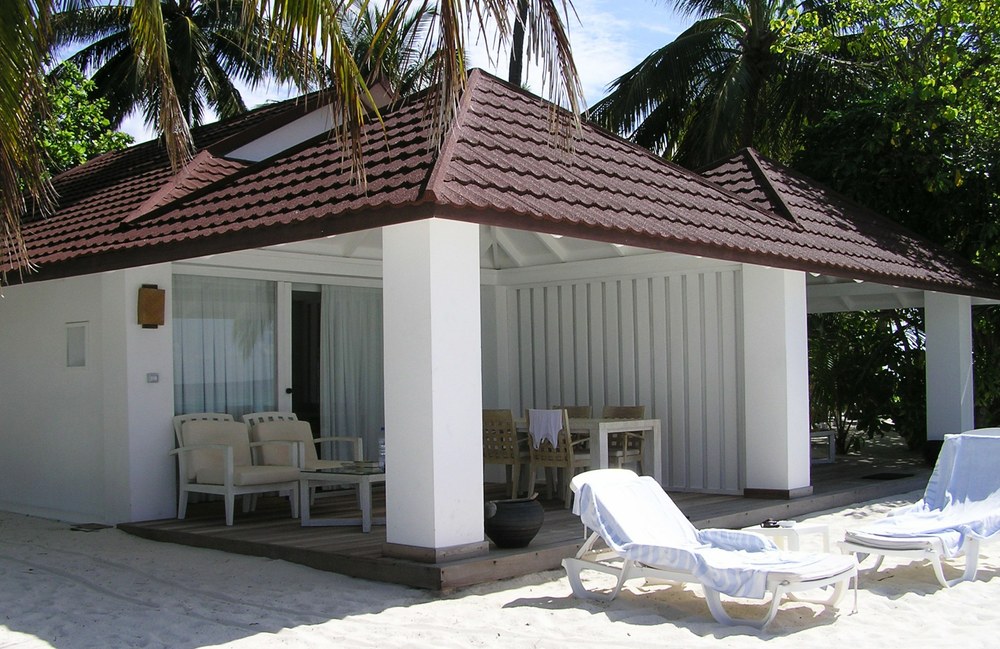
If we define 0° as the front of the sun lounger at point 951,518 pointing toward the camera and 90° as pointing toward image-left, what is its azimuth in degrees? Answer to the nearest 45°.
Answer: approximately 45°

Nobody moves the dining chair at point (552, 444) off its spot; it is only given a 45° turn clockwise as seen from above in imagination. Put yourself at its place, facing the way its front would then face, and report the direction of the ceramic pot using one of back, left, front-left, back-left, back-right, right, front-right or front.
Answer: right

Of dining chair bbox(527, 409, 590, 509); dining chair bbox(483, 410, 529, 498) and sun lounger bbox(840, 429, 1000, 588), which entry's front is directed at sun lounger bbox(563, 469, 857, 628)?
sun lounger bbox(840, 429, 1000, 588)

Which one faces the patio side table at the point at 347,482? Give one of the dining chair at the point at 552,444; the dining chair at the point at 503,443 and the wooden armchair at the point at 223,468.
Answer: the wooden armchair

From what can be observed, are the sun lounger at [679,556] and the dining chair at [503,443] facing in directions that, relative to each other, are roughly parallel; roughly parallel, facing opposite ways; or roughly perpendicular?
roughly perpendicular

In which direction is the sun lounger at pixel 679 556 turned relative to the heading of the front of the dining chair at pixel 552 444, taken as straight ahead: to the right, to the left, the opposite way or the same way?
to the right

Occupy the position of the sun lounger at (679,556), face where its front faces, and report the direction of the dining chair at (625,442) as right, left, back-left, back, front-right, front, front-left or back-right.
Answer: back-left

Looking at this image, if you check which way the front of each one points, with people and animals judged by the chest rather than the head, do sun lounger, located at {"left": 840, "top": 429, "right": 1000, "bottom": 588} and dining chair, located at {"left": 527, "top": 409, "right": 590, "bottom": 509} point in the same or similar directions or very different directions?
very different directions

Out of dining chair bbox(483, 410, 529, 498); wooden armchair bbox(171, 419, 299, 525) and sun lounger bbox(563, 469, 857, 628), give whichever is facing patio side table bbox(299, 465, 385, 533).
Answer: the wooden armchair

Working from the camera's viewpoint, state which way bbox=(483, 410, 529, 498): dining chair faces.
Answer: facing away from the viewer and to the right of the viewer

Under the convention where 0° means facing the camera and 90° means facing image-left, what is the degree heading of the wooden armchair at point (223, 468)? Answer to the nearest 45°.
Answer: approximately 315°

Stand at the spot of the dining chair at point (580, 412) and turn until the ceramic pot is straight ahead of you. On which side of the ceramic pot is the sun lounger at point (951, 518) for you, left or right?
left
